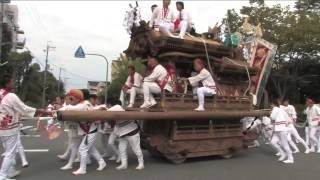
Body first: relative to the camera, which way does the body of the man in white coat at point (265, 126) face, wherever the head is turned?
to the viewer's left

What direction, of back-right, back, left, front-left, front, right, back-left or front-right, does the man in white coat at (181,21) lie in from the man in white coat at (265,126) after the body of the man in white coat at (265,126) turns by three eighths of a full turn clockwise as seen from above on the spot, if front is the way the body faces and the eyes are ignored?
back

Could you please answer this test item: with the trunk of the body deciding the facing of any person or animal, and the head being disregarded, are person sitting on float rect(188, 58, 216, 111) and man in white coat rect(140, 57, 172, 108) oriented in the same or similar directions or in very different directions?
same or similar directions

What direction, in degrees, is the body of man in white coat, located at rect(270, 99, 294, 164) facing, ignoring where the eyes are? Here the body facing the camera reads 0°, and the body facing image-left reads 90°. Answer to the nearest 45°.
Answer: approximately 90°

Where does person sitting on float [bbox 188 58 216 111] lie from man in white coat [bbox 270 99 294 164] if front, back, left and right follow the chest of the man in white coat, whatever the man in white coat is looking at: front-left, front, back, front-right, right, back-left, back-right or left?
front-left

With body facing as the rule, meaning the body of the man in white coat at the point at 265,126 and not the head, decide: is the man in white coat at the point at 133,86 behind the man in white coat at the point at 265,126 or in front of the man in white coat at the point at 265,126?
in front

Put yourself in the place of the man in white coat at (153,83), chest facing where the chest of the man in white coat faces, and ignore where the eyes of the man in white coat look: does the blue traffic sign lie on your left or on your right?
on your right

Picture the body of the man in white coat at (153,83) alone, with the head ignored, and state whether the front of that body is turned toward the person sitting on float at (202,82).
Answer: no

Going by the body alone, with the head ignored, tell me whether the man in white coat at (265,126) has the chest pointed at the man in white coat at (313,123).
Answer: no

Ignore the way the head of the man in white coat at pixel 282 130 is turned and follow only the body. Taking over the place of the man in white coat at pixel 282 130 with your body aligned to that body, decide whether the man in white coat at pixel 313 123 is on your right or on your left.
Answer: on your right
